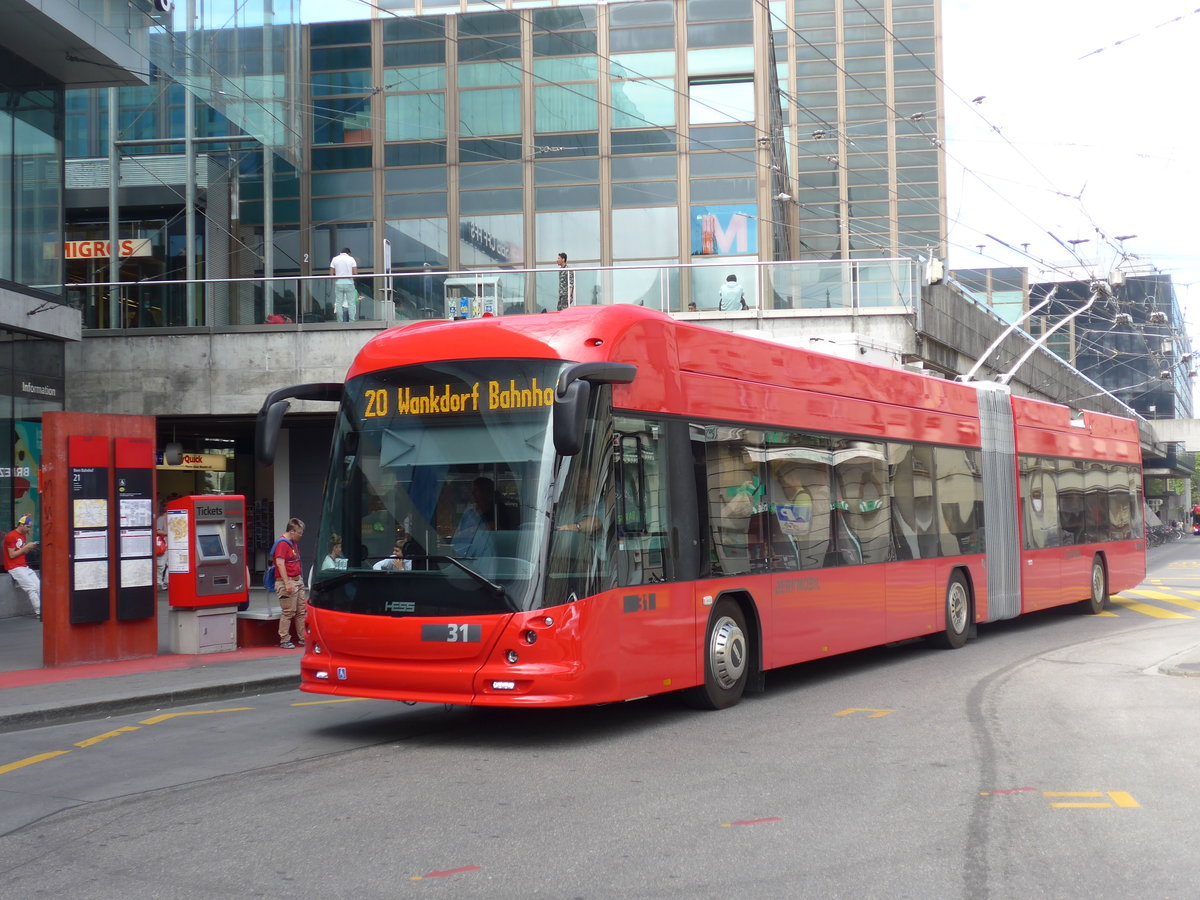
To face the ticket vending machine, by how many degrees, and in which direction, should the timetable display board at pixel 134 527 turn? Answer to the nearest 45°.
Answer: approximately 135° to its left

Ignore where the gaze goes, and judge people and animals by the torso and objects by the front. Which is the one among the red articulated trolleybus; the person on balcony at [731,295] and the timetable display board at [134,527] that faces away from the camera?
the person on balcony

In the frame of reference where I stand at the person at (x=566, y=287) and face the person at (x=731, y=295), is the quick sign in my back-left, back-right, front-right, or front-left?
back-left

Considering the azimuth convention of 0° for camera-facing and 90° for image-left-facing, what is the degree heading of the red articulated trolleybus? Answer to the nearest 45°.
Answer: approximately 45°

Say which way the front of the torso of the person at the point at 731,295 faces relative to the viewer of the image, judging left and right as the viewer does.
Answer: facing away from the viewer

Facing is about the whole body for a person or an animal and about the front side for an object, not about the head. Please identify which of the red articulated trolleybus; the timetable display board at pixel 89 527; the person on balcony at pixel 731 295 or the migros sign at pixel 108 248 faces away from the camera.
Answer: the person on balcony

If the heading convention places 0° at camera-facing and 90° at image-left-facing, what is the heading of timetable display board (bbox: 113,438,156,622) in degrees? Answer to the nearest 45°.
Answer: approximately 0°

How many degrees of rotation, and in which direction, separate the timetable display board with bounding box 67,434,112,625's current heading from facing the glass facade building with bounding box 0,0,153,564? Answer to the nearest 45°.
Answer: approximately 180°
